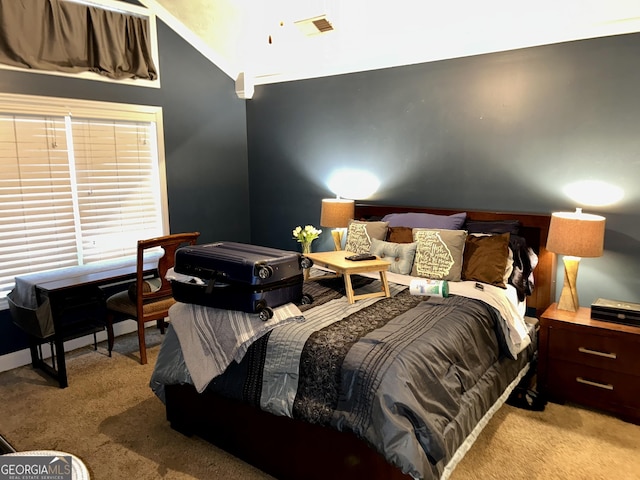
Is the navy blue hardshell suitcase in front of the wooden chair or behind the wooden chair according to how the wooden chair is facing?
behind

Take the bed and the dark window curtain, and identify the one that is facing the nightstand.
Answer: the dark window curtain

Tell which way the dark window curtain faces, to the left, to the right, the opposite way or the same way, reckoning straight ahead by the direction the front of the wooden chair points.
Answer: the opposite way

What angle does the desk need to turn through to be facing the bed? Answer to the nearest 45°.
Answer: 0° — it already faces it

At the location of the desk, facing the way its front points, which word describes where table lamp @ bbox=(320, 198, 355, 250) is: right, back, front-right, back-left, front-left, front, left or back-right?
front-left

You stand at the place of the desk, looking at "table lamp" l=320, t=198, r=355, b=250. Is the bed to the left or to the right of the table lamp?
right

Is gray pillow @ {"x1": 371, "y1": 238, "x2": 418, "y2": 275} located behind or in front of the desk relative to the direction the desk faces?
in front

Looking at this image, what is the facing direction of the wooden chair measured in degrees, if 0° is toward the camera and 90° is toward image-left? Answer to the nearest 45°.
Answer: approximately 135°

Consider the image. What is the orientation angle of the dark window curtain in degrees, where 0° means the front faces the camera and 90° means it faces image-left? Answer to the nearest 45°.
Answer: approximately 315°
